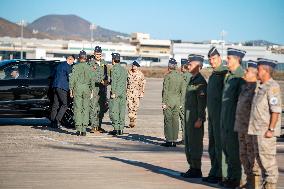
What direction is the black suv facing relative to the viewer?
to the viewer's left

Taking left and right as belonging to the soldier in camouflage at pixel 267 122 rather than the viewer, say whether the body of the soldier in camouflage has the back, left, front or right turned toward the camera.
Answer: left

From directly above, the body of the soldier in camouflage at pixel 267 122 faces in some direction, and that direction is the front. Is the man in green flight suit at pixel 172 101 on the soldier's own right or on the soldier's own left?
on the soldier's own right

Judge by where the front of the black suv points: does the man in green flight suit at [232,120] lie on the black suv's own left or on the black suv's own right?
on the black suv's own left

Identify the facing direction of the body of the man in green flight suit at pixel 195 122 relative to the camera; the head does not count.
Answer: to the viewer's left

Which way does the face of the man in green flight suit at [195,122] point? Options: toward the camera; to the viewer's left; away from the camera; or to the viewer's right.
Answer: to the viewer's left

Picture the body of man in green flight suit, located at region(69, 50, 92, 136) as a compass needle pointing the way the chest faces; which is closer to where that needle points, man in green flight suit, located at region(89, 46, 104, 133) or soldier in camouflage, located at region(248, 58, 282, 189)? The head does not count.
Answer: the man in green flight suit

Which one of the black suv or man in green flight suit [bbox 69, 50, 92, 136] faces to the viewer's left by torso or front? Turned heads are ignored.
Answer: the black suv

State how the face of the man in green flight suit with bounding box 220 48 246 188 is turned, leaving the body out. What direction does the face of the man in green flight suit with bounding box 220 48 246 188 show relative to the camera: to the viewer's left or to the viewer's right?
to the viewer's left
